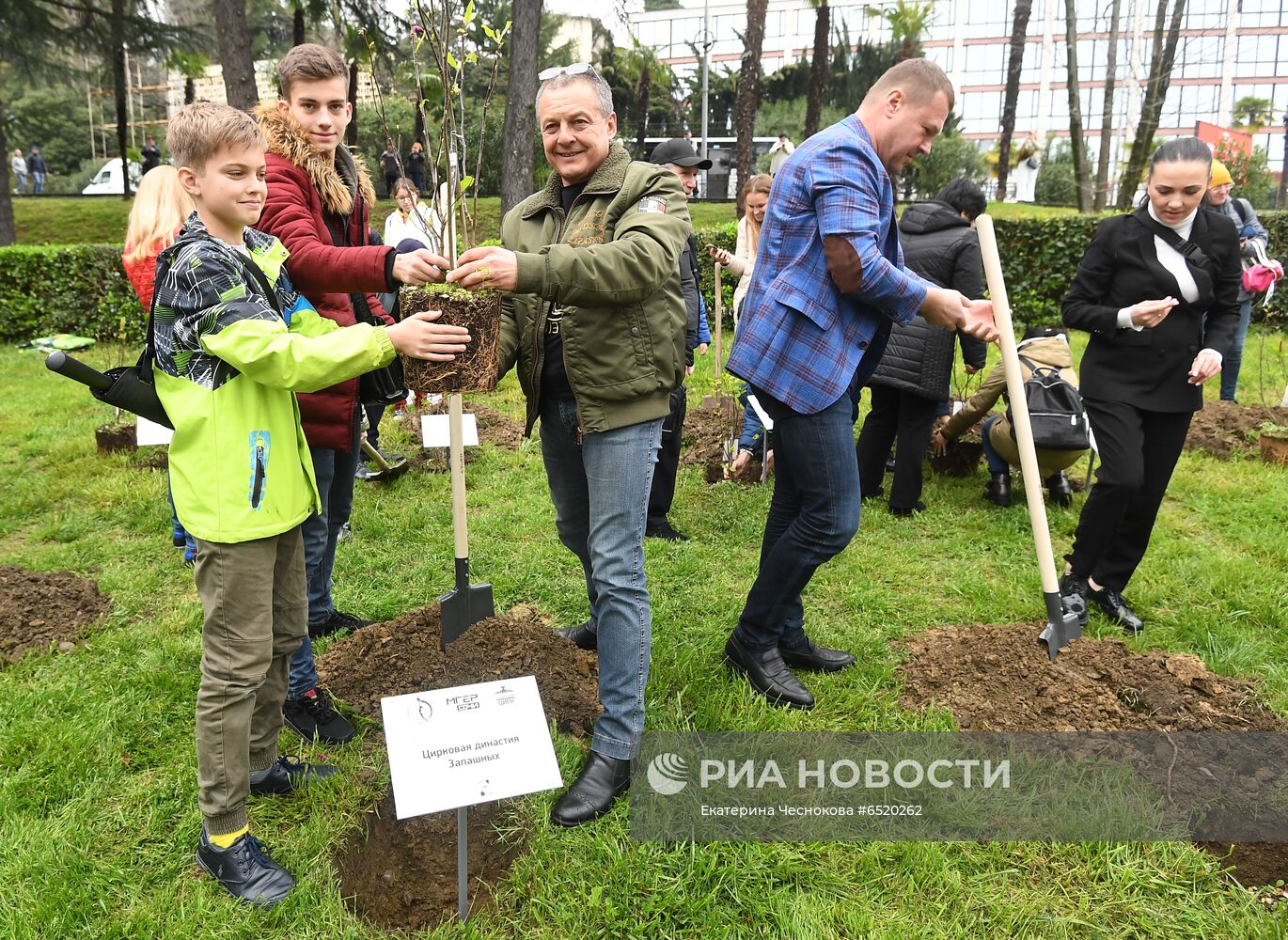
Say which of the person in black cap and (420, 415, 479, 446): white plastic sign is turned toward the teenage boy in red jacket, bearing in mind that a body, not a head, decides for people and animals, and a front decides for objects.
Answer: the white plastic sign

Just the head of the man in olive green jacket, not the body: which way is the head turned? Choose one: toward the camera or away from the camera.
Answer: toward the camera

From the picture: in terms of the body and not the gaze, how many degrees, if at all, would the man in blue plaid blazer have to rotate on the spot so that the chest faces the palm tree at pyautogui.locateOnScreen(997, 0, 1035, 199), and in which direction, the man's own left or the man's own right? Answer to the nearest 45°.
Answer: approximately 90° to the man's own left

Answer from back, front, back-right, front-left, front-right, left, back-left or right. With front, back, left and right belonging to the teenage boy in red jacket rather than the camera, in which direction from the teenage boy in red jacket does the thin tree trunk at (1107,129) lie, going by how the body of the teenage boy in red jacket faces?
left

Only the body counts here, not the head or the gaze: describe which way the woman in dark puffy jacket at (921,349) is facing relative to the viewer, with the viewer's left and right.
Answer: facing away from the viewer and to the right of the viewer

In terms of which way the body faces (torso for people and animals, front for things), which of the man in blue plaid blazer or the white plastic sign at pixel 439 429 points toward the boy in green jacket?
the white plastic sign

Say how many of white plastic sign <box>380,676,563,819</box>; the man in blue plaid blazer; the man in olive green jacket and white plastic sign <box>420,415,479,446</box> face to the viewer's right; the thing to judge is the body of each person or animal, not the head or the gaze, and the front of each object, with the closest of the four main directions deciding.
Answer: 1

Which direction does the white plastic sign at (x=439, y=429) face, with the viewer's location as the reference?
facing the viewer

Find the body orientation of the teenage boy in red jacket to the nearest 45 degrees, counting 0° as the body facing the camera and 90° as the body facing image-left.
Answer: approximately 315°

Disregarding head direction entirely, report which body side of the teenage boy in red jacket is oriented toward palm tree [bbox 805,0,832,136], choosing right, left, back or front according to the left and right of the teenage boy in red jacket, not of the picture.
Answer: left
